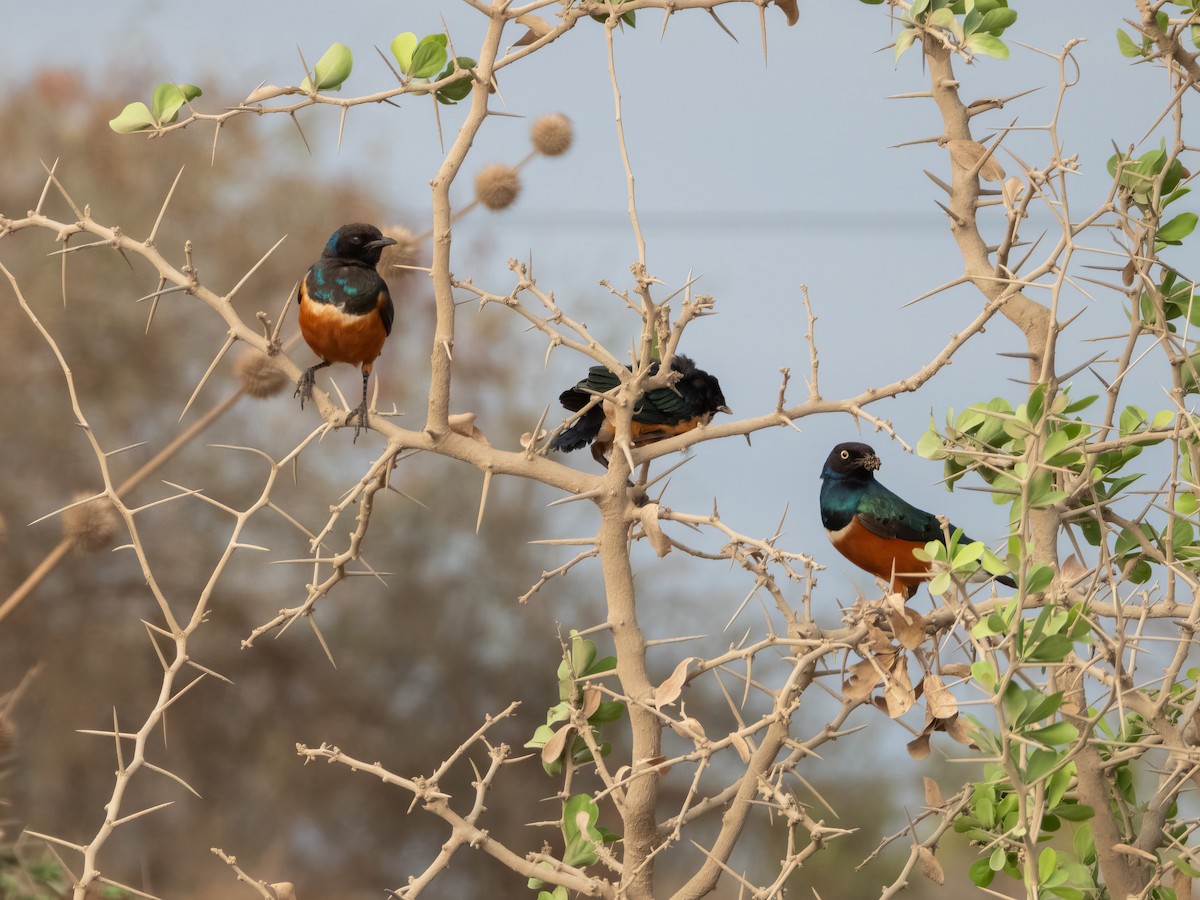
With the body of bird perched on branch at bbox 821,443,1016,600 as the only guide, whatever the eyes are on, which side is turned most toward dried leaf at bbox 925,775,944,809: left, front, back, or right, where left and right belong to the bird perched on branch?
left

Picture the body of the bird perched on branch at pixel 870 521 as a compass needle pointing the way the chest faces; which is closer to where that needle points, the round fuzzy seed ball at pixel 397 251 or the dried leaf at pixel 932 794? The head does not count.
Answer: the round fuzzy seed ball

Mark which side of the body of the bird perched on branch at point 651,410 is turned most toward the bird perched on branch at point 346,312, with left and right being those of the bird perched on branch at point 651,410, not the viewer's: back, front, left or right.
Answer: back

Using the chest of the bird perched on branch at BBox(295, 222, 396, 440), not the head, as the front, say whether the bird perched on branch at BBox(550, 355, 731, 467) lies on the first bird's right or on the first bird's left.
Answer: on the first bird's left

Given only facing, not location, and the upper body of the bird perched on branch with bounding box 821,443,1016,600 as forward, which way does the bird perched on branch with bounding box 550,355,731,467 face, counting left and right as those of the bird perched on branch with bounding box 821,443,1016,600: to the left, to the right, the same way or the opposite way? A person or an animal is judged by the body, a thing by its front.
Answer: the opposite way

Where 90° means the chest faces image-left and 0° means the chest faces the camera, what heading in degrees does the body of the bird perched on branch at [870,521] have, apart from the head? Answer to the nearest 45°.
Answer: approximately 90°

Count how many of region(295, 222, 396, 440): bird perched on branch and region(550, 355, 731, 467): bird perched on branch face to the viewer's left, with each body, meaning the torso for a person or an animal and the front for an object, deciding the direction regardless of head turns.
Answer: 0

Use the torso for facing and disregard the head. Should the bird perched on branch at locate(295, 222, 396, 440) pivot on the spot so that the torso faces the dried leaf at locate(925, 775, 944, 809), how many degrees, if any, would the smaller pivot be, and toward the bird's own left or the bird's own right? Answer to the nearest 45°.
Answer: approximately 45° to the bird's own left

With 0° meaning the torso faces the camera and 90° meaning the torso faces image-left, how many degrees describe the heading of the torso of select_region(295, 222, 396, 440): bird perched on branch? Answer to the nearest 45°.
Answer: approximately 0°

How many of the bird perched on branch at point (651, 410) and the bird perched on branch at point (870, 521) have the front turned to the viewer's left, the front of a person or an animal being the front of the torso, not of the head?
1

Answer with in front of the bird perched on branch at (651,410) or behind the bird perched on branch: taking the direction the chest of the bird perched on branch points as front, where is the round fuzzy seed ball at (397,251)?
behind

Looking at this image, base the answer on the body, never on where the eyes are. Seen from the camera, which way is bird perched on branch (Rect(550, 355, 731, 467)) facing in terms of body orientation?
to the viewer's right
